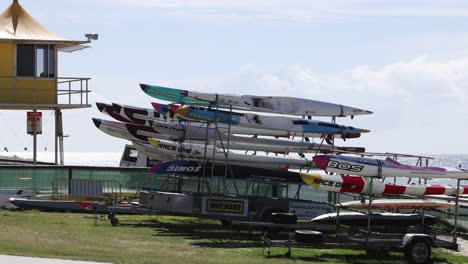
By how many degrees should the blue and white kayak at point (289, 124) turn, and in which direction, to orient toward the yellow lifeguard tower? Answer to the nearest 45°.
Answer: approximately 45° to its right

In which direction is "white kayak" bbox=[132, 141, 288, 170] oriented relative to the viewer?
to the viewer's left

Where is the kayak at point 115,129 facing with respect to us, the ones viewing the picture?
facing to the left of the viewer
